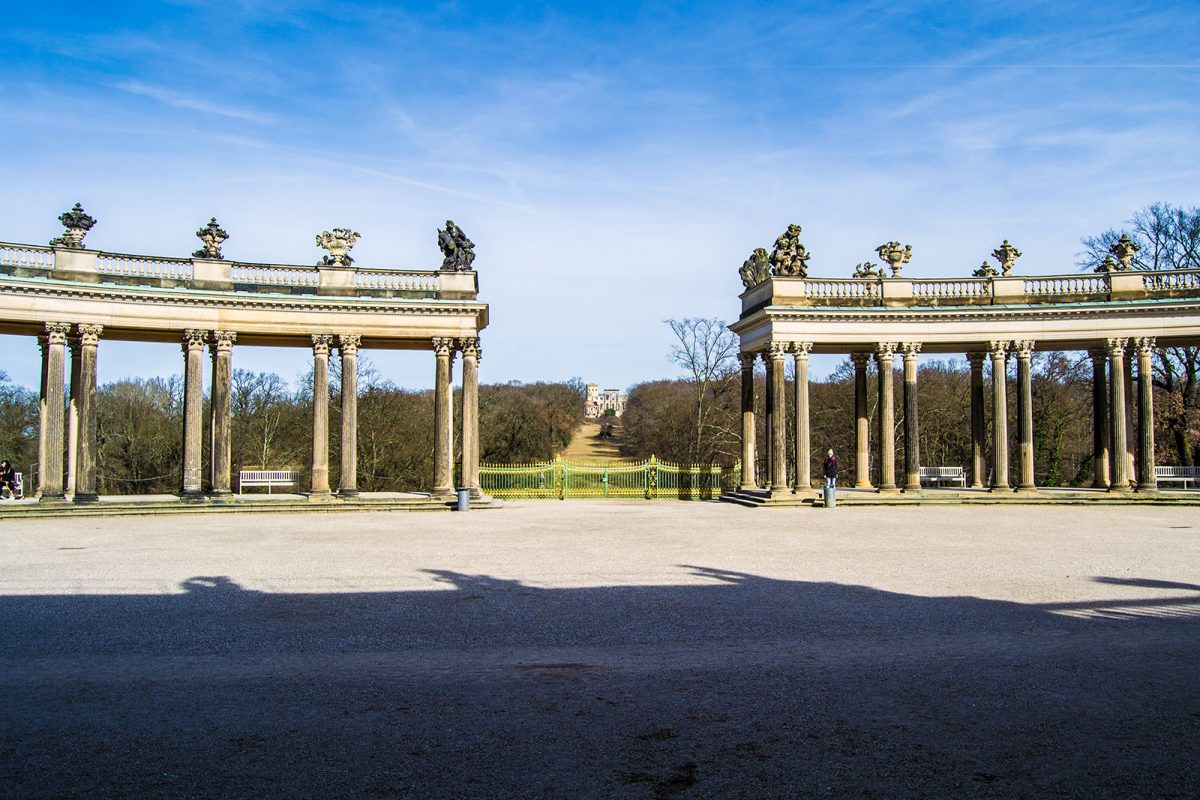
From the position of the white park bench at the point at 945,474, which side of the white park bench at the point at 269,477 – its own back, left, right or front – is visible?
left

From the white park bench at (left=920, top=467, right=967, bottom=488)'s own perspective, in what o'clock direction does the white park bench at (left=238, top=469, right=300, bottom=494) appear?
the white park bench at (left=238, top=469, right=300, bottom=494) is roughly at 2 o'clock from the white park bench at (left=920, top=467, right=967, bottom=488).

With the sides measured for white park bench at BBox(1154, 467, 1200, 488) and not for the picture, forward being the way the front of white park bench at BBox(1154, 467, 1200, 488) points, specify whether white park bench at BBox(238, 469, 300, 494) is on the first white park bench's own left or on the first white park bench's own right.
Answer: on the first white park bench's own right

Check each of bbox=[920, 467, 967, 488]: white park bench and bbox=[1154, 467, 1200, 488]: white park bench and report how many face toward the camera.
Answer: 2

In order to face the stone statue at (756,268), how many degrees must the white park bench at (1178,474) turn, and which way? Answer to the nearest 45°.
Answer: approximately 45° to its right

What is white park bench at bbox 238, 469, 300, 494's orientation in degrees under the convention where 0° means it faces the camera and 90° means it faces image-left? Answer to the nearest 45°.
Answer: approximately 0°

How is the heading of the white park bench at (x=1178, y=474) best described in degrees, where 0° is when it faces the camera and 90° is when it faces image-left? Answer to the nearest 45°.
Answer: approximately 0°

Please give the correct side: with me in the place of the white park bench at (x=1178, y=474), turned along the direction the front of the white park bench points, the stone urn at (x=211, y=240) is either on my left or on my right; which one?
on my right
